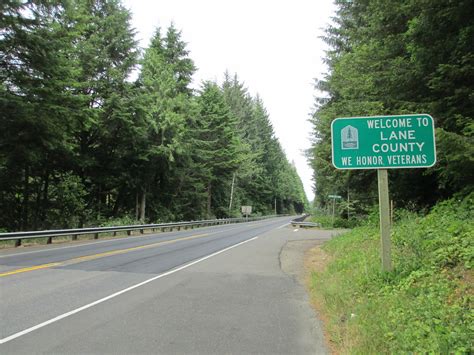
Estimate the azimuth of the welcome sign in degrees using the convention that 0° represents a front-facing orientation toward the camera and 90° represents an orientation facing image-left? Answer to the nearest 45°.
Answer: approximately 0°
